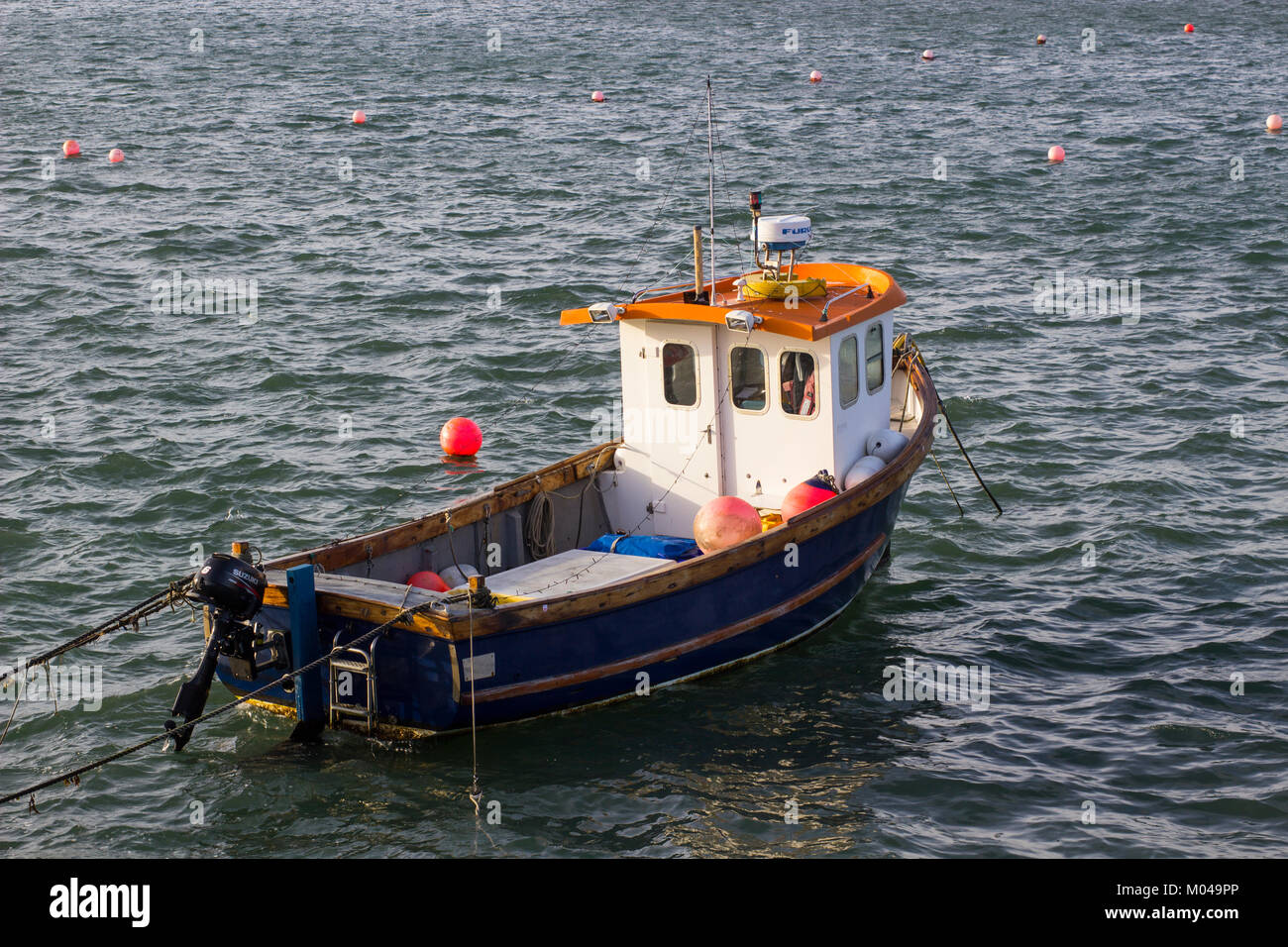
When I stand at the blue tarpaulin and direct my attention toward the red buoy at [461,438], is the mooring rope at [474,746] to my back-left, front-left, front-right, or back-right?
back-left

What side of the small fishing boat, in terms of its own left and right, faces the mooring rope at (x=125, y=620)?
back

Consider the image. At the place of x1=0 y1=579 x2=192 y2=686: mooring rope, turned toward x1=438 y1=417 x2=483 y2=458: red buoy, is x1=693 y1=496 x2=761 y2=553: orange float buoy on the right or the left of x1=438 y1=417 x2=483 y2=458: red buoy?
right

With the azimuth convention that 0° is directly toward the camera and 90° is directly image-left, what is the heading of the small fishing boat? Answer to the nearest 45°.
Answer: approximately 225°

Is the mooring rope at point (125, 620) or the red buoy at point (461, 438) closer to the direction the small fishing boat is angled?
the red buoy

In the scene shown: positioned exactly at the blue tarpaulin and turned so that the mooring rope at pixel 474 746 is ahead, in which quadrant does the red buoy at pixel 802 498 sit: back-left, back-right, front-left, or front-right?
back-left

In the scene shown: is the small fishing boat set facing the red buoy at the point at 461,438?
no
